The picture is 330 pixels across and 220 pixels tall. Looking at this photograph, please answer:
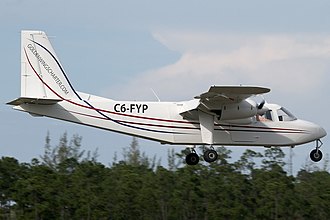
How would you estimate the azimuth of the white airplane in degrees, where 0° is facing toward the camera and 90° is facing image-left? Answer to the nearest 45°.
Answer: approximately 270°
